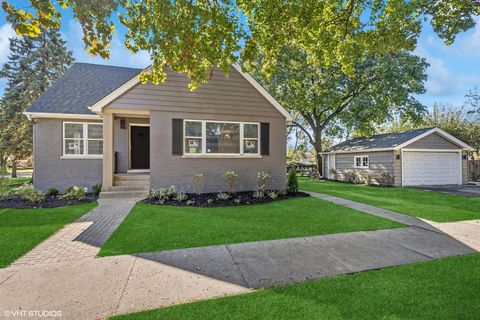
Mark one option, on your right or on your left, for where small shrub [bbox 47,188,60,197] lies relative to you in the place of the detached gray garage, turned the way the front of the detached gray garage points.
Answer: on your right

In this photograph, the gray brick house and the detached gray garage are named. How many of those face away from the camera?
0

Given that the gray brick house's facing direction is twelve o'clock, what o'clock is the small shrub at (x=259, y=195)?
The small shrub is roughly at 10 o'clock from the gray brick house.

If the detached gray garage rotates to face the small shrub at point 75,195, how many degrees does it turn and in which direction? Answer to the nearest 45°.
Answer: approximately 90° to its right

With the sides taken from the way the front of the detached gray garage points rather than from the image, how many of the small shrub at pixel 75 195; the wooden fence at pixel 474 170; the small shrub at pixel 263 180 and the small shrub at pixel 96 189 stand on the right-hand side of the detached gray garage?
3

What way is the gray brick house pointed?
toward the camera

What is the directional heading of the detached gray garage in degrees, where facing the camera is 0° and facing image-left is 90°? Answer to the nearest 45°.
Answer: approximately 315°

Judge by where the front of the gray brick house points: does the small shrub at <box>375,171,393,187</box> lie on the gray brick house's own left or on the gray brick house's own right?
on the gray brick house's own left

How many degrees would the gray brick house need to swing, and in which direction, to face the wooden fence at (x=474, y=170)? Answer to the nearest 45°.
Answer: approximately 90° to its left
